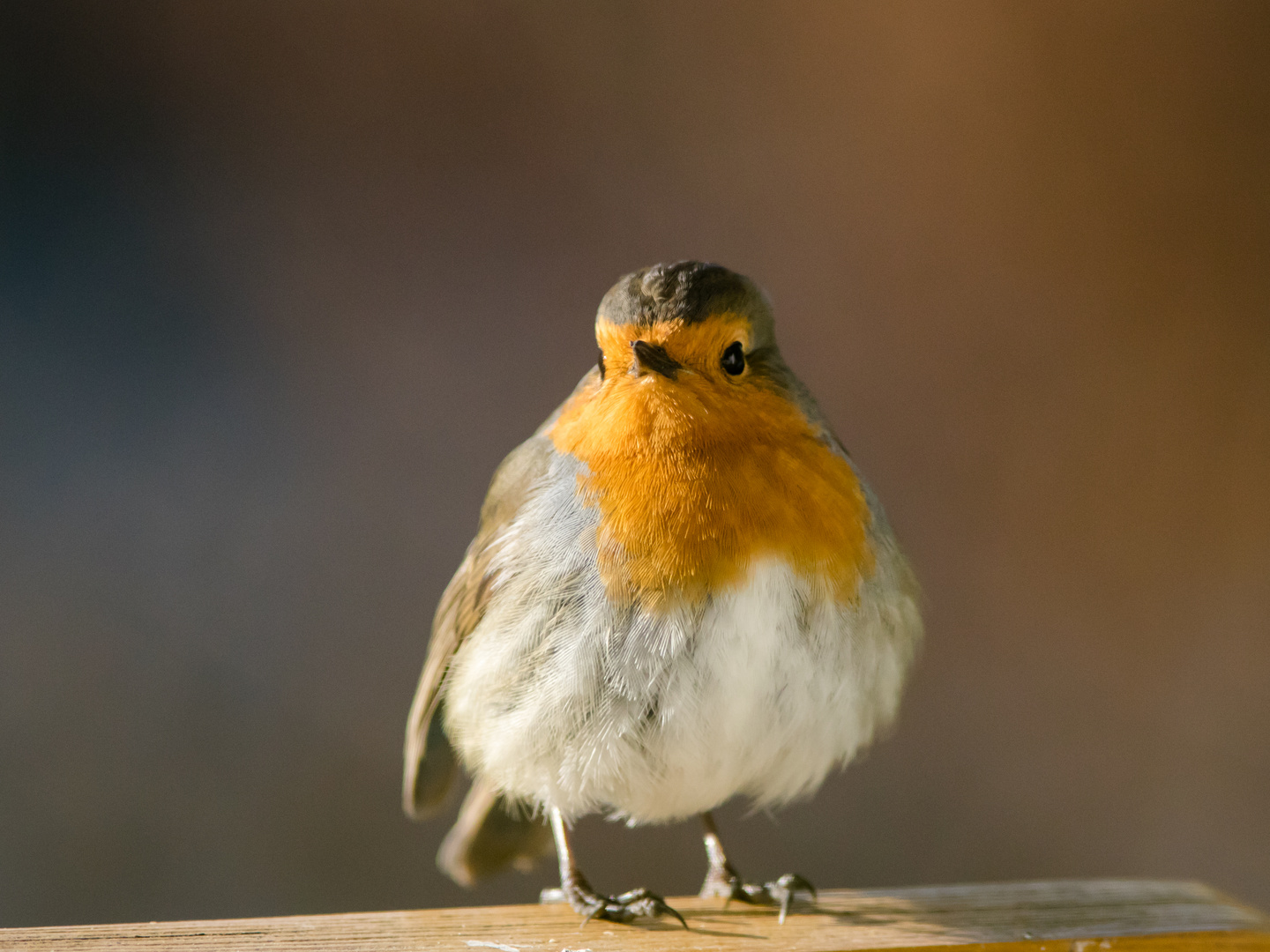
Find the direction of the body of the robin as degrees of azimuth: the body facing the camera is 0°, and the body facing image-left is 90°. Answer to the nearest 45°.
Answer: approximately 315°
